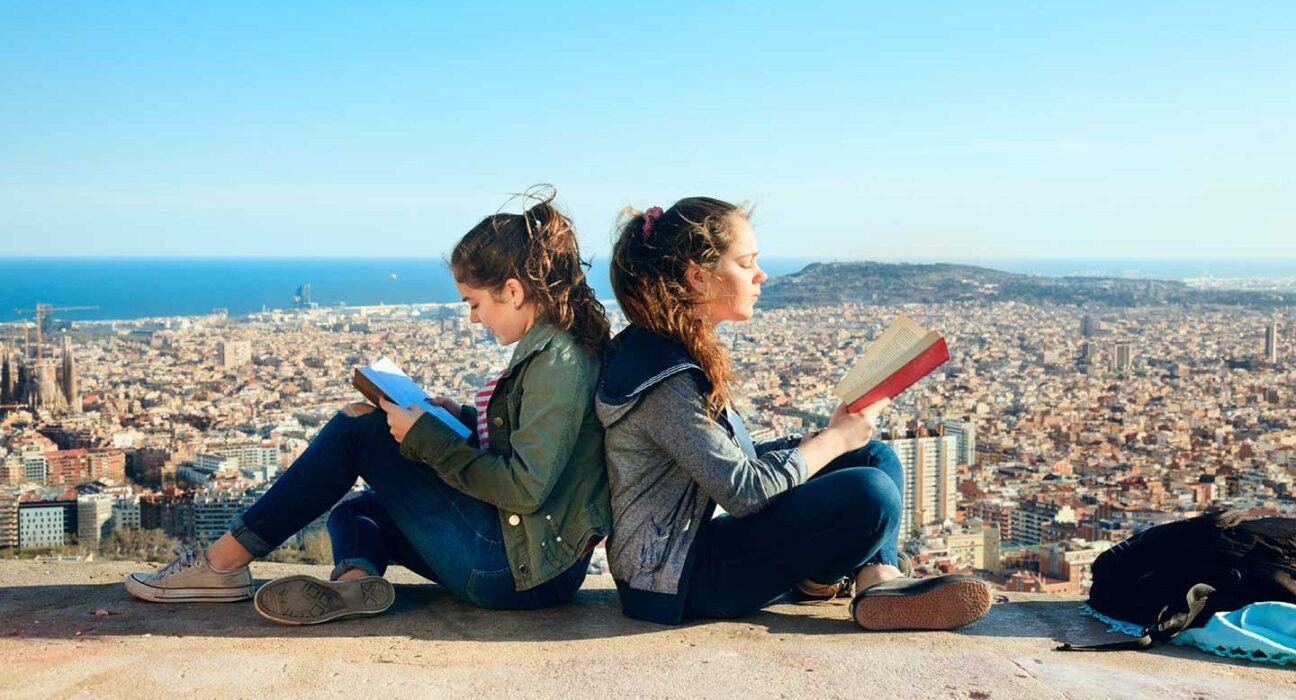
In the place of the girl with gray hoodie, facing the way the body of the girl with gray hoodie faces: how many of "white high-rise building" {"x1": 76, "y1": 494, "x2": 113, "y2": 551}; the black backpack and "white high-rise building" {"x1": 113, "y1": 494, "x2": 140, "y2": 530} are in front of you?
1

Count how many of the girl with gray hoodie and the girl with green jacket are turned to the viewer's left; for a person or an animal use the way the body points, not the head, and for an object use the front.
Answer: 1

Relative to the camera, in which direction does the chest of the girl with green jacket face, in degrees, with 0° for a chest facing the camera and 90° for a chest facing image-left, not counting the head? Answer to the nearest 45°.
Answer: approximately 90°

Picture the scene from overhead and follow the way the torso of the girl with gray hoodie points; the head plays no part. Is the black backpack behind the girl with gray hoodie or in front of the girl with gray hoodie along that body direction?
in front

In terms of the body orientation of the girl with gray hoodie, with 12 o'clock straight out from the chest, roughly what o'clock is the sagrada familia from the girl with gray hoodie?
The sagrada familia is roughly at 8 o'clock from the girl with gray hoodie.

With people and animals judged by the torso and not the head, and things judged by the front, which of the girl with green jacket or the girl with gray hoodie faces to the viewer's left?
the girl with green jacket

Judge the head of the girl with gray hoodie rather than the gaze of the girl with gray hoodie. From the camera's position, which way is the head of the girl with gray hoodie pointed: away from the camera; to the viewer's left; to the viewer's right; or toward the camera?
to the viewer's right

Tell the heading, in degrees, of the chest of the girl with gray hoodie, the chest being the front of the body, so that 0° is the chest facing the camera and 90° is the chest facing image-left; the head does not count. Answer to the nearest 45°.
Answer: approximately 270°

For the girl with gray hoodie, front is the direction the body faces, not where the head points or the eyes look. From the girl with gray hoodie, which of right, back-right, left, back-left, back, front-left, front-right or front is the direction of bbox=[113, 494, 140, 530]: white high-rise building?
back-left

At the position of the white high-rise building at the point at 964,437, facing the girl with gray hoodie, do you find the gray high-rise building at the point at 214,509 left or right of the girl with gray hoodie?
right

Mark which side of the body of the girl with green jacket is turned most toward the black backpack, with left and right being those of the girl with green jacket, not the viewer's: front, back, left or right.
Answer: back

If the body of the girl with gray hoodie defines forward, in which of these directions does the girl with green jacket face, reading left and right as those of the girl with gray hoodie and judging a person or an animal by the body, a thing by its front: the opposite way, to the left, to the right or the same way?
the opposite way
